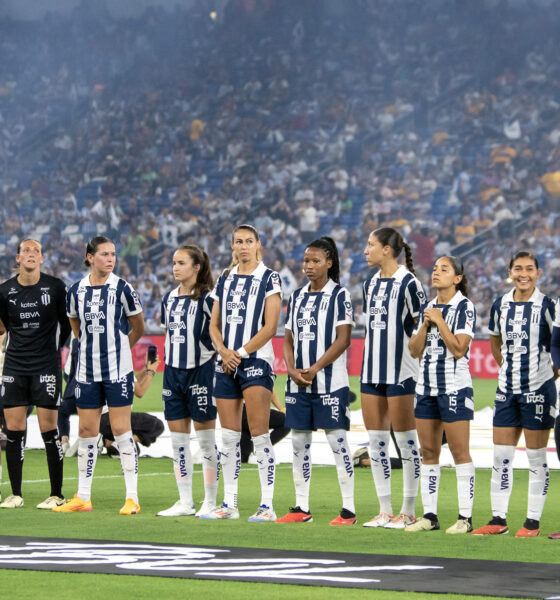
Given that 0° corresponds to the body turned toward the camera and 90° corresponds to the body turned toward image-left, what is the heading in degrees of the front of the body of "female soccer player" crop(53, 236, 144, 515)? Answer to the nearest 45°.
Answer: approximately 45°

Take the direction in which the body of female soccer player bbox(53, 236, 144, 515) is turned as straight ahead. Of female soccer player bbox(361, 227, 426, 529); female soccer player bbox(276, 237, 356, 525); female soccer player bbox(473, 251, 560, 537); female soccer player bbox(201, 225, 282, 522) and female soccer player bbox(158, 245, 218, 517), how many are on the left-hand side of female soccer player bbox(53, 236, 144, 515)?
5

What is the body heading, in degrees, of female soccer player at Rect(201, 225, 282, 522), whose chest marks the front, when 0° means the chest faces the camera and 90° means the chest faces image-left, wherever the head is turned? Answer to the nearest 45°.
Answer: approximately 45°

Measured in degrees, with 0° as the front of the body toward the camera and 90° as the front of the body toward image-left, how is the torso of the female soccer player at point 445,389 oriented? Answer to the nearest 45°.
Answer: approximately 45°

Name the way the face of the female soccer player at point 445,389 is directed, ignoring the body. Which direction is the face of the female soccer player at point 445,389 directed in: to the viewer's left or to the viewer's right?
to the viewer's left

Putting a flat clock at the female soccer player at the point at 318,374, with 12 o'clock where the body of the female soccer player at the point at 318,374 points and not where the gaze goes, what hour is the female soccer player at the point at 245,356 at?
the female soccer player at the point at 245,356 is roughly at 2 o'clock from the female soccer player at the point at 318,374.

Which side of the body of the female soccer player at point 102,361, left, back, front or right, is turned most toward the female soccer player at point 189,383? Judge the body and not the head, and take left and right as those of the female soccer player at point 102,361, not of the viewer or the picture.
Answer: left

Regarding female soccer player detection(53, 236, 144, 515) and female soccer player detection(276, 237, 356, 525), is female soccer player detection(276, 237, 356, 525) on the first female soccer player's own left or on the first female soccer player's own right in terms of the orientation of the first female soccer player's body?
on the first female soccer player's own left

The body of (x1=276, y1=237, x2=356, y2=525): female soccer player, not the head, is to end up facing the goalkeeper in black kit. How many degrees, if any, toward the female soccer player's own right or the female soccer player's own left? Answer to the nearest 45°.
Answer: approximately 45° to the female soccer player's own right
